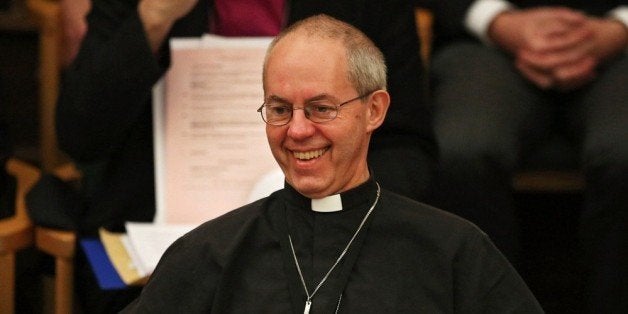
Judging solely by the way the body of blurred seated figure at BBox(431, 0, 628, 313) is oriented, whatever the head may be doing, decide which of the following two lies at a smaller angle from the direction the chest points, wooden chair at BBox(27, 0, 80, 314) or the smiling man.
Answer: the smiling man

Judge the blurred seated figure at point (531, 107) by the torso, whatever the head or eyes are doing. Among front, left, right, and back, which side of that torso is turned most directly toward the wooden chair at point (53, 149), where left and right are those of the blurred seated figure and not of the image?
right

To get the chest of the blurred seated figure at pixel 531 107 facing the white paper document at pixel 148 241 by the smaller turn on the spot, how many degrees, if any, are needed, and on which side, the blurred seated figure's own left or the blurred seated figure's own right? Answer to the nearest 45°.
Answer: approximately 45° to the blurred seated figure's own right

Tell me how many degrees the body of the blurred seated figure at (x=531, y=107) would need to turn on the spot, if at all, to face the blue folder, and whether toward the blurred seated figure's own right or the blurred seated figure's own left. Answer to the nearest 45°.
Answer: approximately 45° to the blurred seated figure's own right

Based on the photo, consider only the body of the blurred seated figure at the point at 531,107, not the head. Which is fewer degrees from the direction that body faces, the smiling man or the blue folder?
the smiling man

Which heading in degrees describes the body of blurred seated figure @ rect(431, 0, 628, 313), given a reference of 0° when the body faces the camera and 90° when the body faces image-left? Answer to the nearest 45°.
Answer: approximately 0°
